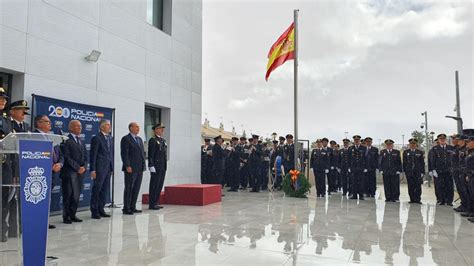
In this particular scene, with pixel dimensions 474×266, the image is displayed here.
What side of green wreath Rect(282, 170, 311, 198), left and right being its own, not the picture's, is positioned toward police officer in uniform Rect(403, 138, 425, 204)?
left

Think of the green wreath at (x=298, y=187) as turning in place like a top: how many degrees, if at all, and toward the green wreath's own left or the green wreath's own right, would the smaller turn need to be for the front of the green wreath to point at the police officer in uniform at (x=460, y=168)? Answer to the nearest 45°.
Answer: approximately 45° to the green wreath's own left

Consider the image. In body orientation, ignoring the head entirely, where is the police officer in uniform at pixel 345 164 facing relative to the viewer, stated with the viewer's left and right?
facing the viewer

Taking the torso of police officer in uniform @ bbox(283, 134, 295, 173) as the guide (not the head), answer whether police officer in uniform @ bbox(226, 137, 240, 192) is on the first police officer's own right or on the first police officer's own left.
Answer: on the first police officer's own right

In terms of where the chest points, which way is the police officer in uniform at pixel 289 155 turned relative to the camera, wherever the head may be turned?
toward the camera

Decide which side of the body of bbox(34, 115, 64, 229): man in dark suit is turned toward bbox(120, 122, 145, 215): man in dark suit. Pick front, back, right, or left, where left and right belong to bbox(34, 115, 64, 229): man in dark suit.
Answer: left

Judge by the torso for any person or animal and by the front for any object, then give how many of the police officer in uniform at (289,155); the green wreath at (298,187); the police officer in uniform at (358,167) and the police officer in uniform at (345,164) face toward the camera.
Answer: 4

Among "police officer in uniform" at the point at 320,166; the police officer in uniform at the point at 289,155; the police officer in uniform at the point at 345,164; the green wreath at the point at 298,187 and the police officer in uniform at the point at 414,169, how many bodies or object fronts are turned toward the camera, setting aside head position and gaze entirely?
5

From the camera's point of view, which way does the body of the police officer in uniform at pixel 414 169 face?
toward the camera

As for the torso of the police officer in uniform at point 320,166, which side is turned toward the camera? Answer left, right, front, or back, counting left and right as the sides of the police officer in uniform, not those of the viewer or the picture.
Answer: front

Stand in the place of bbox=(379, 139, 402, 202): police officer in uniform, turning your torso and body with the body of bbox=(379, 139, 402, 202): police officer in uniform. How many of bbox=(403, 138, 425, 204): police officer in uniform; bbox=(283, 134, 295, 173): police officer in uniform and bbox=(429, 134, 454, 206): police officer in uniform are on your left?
2

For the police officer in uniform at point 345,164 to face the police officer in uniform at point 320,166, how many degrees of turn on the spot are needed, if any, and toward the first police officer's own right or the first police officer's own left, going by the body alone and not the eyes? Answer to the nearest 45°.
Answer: approximately 90° to the first police officer's own right

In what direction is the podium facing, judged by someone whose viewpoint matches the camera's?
facing the viewer and to the right of the viewer

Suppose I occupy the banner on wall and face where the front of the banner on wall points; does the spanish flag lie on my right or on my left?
on my left
